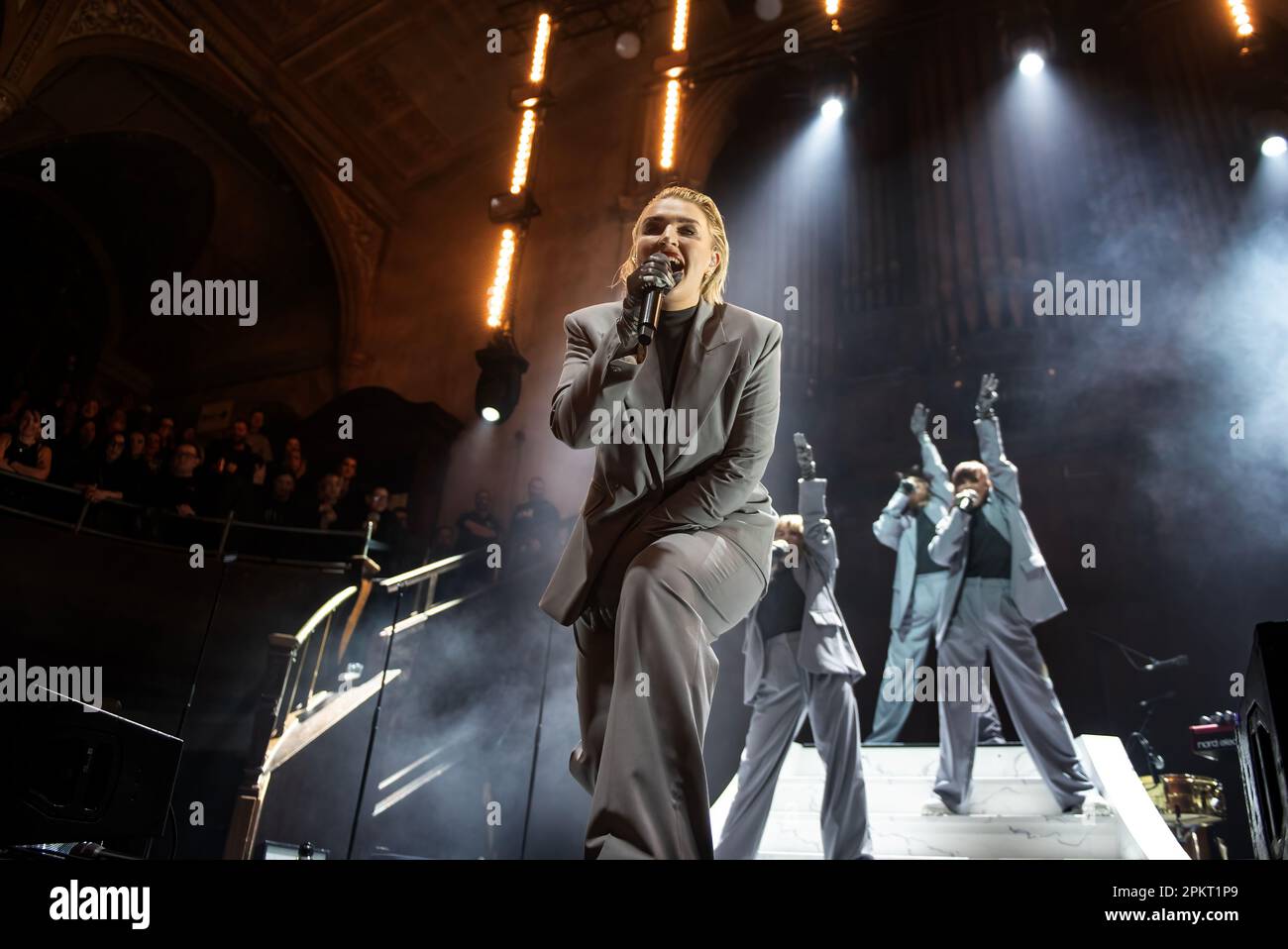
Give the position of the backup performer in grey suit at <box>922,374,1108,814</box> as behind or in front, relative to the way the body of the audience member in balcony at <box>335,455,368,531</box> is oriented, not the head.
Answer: in front

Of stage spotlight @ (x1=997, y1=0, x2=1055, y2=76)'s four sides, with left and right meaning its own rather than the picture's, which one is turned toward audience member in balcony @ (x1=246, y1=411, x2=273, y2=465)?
right

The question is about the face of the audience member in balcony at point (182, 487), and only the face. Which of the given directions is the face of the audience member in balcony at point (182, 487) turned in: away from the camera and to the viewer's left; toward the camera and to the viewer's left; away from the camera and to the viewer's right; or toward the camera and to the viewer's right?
toward the camera and to the viewer's right

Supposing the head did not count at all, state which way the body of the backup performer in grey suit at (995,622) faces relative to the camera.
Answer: toward the camera

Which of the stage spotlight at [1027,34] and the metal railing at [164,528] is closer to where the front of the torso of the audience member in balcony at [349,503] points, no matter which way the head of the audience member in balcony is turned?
the stage spotlight

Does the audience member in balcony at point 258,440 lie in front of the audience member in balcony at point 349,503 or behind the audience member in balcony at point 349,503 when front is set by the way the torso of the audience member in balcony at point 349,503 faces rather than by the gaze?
behind

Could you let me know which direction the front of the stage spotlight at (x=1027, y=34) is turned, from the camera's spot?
facing the viewer

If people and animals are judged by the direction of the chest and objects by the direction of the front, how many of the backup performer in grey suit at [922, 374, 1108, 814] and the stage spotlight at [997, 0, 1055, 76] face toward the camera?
2
